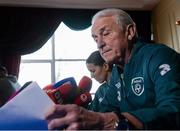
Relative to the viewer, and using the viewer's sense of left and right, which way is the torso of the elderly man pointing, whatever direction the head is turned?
facing the viewer and to the left of the viewer

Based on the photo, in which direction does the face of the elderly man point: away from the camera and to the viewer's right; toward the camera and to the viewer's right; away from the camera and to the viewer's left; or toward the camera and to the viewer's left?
toward the camera and to the viewer's left
